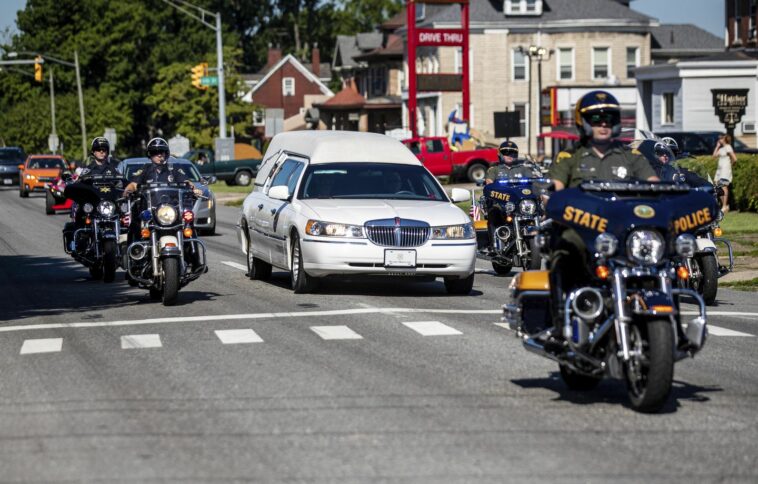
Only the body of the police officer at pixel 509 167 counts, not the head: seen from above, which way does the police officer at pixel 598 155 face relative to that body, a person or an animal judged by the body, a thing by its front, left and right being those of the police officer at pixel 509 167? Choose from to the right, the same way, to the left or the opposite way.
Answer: the same way

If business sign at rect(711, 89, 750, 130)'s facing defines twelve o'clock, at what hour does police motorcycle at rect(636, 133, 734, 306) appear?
The police motorcycle is roughly at 12 o'clock from the business sign.

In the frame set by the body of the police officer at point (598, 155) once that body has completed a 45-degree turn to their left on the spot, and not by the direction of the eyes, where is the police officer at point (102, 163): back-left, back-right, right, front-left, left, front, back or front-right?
back

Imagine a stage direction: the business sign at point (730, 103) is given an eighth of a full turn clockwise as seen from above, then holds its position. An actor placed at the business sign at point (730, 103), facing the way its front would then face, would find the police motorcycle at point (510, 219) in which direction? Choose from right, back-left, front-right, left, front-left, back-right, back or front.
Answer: front-left

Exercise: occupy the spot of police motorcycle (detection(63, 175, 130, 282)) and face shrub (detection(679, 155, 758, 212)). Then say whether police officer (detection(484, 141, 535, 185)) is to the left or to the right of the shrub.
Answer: right

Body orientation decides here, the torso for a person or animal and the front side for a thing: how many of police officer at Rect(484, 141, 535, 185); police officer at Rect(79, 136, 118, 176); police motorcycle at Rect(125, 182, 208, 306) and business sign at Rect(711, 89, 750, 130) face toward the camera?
4

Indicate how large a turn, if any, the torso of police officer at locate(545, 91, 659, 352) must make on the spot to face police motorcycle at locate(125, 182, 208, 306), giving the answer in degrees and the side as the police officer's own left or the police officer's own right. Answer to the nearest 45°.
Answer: approximately 135° to the police officer's own right

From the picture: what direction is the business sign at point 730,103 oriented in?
toward the camera

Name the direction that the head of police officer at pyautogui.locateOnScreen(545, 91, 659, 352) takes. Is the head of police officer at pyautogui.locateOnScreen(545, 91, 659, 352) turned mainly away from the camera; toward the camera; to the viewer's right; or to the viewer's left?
toward the camera

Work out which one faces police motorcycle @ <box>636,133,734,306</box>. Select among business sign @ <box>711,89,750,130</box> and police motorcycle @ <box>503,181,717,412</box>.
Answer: the business sign

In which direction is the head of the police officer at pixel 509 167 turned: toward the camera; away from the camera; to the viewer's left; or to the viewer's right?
toward the camera

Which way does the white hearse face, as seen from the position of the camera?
facing the viewer and to the right of the viewer

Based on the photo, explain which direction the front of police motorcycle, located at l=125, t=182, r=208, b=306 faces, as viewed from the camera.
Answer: facing the viewer

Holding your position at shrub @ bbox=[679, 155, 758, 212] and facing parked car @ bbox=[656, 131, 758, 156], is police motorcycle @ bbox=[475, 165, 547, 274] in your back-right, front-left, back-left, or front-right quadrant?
back-left

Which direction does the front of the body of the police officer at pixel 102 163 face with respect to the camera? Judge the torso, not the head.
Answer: toward the camera

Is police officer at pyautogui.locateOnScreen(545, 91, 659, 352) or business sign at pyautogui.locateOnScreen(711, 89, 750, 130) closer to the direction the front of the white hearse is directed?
the police officer
